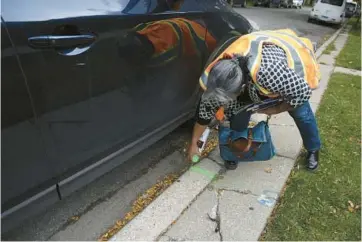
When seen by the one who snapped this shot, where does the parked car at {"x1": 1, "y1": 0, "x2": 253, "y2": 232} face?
facing away from the viewer and to the right of the viewer

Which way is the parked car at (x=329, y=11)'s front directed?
away from the camera

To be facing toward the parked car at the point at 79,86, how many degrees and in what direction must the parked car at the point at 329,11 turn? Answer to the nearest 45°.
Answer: approximately 180°
